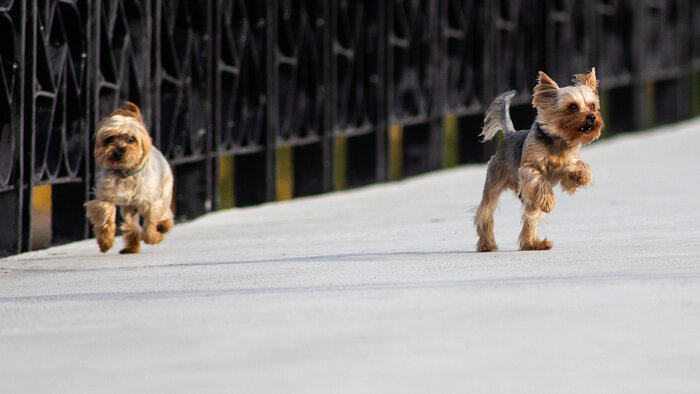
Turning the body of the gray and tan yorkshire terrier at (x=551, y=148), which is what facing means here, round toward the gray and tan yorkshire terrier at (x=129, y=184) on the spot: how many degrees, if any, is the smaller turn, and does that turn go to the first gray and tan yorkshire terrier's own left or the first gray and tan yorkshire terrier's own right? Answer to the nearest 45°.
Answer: approximately 135° to the first gray and tan yorkshire terrier's own right

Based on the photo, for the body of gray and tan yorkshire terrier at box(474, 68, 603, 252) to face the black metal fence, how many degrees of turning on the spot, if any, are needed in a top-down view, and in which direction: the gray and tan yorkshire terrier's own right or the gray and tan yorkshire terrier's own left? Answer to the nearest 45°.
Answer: approximately 180°

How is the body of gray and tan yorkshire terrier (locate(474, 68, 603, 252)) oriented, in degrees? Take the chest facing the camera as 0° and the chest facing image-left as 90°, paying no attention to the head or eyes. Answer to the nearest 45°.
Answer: approximately 315°
